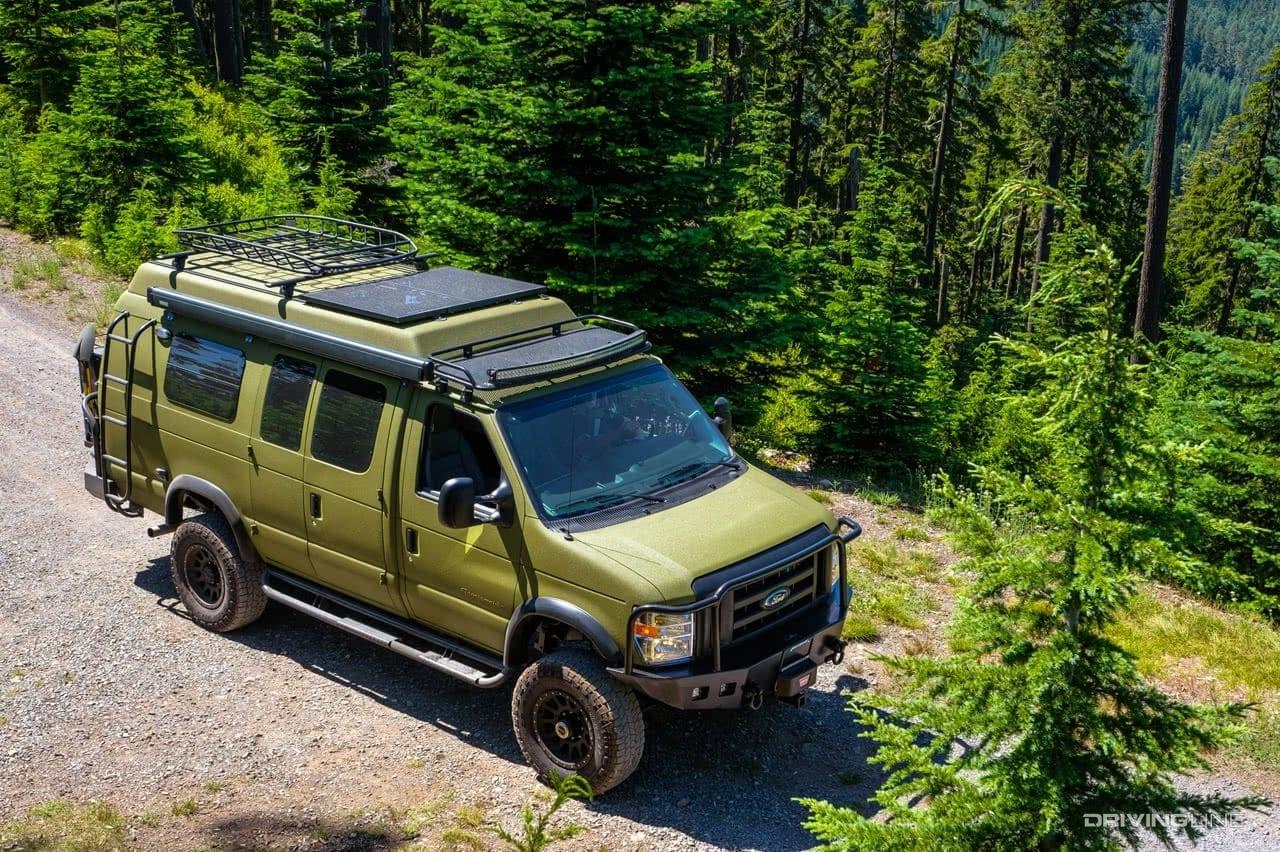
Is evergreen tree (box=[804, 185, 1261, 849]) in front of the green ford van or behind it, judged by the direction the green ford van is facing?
in front

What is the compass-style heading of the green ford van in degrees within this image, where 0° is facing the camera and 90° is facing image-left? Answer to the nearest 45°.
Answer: approximately 315°

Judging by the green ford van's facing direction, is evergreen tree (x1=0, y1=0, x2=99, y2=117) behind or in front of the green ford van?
behind

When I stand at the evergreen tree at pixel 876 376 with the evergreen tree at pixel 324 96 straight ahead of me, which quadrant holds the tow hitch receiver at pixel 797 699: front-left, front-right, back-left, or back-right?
back-left

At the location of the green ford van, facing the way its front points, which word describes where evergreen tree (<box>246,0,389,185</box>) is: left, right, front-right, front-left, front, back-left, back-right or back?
back-left

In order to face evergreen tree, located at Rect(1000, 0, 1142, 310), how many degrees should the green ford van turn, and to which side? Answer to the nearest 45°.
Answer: approximately 90° to its left
